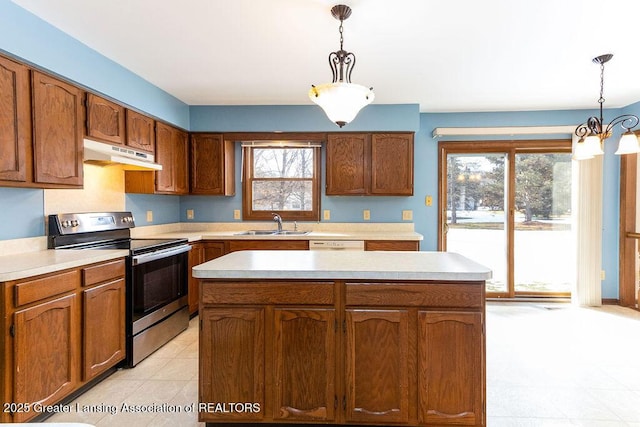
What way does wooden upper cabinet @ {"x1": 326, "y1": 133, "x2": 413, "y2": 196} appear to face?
toward the camera

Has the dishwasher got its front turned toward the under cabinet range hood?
no

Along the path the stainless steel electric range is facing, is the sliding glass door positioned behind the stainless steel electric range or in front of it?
in front

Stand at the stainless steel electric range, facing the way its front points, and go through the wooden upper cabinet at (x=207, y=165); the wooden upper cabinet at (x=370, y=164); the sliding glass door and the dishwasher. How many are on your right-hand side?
0

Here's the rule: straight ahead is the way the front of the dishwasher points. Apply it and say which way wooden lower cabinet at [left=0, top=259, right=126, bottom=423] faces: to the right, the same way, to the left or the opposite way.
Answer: to the left

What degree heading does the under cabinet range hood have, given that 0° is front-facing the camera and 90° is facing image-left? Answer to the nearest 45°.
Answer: approximately 315°

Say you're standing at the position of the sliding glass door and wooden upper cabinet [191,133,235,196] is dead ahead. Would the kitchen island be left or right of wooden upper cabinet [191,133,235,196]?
left

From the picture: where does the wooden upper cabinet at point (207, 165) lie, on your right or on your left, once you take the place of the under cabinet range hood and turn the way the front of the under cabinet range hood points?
on your left

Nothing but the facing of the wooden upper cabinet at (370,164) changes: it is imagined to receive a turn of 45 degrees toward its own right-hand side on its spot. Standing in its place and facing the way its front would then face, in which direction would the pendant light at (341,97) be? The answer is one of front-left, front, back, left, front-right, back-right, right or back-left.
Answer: front-left

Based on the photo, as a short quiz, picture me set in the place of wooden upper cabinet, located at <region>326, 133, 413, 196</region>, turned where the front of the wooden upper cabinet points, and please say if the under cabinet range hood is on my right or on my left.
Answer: on my right

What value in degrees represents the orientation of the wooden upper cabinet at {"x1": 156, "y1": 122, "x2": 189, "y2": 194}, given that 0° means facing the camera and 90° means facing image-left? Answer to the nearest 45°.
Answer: approximately 315°

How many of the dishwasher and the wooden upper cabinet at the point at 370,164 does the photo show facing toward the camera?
2

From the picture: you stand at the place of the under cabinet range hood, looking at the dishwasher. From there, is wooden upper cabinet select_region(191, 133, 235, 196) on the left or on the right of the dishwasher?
left

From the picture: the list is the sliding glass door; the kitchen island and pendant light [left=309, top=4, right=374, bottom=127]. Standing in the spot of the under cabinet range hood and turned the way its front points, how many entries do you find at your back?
0

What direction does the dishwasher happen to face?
toward the camera

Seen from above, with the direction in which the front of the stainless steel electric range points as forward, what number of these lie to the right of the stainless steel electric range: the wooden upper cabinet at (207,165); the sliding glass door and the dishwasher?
0

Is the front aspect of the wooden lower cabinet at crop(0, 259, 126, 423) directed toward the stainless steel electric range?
no

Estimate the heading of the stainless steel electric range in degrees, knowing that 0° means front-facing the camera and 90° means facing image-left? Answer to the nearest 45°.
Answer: approximately 315°

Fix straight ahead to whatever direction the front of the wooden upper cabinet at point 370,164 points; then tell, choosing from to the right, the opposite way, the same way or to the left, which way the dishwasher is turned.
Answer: the same way

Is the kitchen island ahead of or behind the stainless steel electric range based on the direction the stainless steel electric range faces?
ahead

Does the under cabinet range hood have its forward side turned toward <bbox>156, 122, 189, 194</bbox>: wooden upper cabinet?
no
